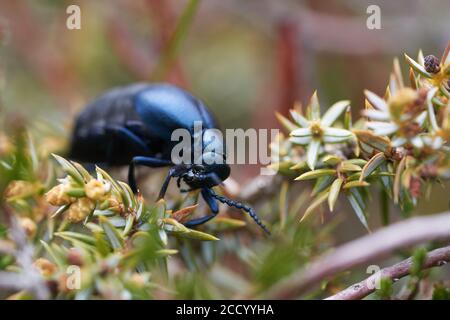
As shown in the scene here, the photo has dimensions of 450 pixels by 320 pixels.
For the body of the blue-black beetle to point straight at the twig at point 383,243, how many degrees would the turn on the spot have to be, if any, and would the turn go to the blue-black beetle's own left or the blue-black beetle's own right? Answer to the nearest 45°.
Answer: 0° — it already faces it

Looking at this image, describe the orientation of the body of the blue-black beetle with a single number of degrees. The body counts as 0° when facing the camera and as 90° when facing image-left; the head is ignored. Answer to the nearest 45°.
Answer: approximately 315°

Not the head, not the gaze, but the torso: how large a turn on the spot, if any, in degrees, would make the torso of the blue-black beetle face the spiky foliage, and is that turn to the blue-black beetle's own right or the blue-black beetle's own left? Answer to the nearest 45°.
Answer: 0° — it already faces it

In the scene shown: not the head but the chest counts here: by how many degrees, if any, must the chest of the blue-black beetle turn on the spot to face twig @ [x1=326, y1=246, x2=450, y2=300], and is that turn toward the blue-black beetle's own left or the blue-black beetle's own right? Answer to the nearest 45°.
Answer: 0° — it already faces it
